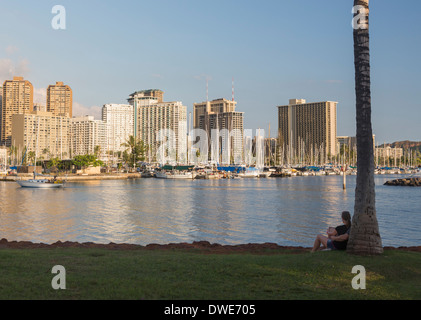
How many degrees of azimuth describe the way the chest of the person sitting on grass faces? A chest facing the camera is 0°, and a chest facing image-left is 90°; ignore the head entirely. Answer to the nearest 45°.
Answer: approximately 90°
